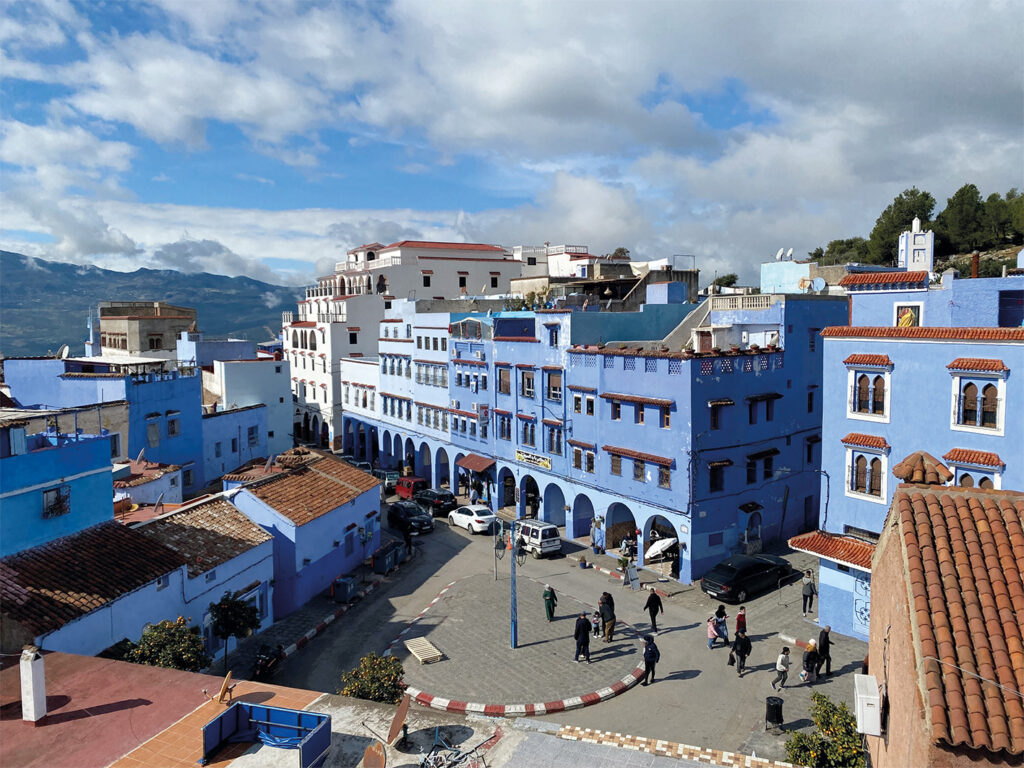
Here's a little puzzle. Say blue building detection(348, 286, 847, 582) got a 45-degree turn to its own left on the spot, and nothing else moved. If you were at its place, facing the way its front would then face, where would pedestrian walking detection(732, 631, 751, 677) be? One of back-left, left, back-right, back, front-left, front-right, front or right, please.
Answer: front

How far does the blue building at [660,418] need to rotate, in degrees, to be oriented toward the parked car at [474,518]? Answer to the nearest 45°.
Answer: approximately 45° to its right

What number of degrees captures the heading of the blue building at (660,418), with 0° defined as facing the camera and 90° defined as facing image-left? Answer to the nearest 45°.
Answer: approximately 45°

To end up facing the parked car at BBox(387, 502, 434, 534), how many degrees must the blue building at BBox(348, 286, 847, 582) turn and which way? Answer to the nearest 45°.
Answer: approximately 45° to its right

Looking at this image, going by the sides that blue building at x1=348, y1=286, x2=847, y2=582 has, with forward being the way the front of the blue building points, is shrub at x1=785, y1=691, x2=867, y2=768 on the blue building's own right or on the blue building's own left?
on the blue building's own left

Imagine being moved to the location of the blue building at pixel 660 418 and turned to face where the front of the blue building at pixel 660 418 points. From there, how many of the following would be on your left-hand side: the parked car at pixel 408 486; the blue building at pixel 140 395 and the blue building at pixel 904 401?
1

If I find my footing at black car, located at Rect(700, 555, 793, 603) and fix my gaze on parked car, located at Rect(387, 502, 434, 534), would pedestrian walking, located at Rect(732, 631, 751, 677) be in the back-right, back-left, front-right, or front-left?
back-left

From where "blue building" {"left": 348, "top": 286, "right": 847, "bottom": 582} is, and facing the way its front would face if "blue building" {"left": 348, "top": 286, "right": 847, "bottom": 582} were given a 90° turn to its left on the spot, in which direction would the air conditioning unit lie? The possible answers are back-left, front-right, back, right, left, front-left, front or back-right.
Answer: front-right

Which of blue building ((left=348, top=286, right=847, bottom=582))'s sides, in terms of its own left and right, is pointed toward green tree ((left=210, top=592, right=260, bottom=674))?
front

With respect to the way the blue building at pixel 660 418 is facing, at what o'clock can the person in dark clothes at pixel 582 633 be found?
The person in dark clothes is roughly at 11 o'clock from the blue building.

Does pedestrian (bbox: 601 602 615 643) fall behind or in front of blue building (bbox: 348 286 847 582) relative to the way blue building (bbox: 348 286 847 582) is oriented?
in front

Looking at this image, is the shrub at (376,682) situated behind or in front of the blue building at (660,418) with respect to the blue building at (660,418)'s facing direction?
in front

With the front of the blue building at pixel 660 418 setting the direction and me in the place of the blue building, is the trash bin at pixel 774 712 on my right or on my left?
on my left

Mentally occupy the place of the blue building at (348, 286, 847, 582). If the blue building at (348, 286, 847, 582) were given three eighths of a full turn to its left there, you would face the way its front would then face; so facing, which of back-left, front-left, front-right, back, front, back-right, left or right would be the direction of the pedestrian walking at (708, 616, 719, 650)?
right

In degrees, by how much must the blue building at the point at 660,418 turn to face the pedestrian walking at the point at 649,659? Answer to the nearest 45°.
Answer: approximately 45° to its left
